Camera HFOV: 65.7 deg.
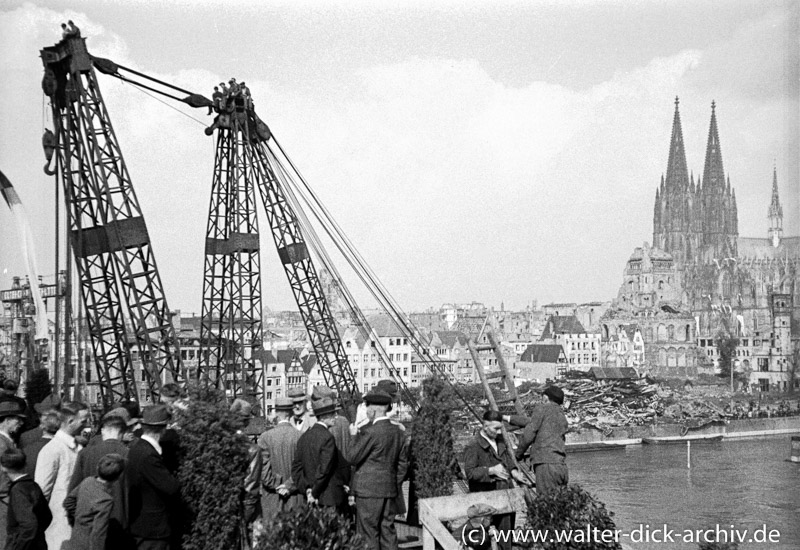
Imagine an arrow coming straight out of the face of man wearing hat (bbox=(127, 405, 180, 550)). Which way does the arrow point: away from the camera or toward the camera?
away from the camera

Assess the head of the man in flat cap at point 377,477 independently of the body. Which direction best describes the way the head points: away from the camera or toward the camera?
away from the camera

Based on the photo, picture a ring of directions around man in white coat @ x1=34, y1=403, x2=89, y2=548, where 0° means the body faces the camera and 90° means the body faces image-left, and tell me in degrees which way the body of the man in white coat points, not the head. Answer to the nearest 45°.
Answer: approximately 270°

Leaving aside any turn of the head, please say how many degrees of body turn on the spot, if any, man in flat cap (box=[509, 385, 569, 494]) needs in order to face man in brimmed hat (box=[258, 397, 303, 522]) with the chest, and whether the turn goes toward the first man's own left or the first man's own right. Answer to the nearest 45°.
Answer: approximately 45° to the first man's own left

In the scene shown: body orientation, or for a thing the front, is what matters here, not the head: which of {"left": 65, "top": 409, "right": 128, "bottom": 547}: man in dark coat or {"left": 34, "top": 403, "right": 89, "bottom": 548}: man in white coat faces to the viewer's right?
the man in white coat

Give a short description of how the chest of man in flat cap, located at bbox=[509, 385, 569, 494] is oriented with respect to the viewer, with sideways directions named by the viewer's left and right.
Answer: facing away from the viewer and to the left of the viewer

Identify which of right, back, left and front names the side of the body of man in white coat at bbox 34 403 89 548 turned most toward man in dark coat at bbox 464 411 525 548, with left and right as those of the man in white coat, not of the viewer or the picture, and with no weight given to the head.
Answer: front

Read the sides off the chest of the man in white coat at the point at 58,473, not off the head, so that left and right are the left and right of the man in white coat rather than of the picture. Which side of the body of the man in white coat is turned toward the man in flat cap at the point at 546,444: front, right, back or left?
front
